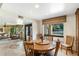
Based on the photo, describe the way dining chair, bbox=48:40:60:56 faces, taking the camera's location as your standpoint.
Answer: facing to the left of the viewer

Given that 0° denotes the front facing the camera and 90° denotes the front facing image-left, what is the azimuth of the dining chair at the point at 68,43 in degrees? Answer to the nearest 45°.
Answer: approximately 45°
